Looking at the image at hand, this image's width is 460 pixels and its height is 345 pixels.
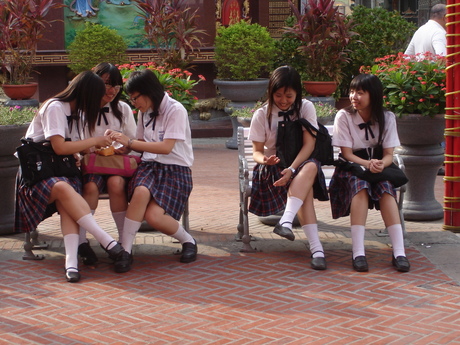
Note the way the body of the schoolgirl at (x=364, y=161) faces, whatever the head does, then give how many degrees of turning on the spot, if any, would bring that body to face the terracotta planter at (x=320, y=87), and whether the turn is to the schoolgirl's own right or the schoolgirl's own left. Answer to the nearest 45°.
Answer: approximately 180°

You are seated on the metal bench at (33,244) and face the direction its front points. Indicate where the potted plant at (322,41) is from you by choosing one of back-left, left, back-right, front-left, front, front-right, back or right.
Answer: back-left

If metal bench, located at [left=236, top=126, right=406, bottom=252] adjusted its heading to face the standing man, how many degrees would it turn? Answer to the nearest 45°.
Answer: approximately 135° to its left

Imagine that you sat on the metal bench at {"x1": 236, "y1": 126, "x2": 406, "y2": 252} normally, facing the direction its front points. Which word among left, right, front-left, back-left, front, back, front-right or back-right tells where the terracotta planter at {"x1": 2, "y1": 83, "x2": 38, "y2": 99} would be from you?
back-right

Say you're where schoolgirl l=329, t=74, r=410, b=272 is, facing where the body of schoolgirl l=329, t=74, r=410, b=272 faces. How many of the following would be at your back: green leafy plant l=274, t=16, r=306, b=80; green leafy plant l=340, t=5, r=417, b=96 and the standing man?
3

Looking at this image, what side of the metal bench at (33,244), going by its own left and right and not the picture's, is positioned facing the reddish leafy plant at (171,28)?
back

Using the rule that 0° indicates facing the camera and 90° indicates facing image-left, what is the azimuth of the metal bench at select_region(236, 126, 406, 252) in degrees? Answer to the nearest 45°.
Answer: approximately 0°

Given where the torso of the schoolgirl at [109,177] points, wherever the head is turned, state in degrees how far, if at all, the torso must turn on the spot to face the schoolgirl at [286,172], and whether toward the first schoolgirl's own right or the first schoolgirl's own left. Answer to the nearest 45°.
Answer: approximately 90° to the first schoolgirl's own left
